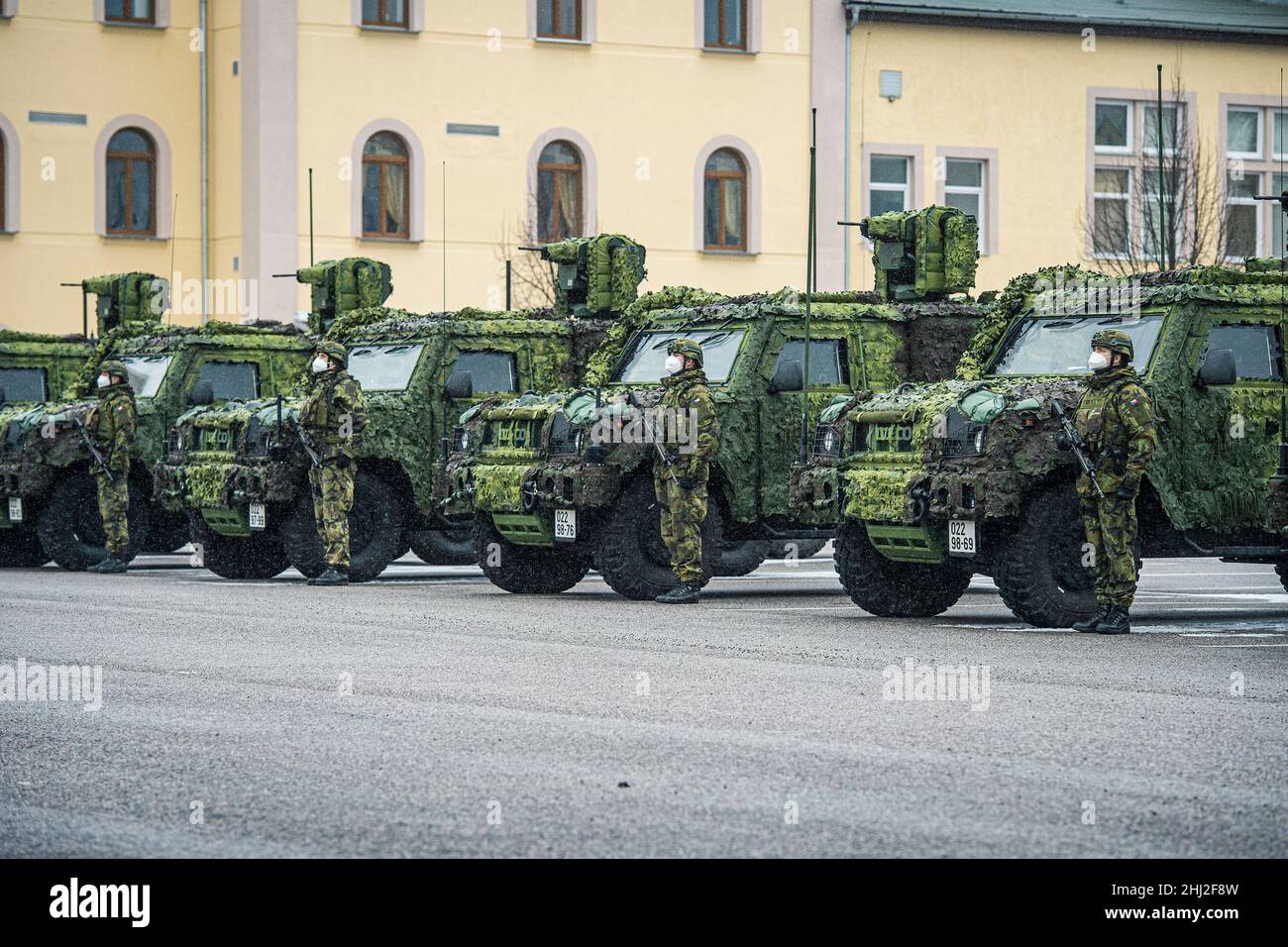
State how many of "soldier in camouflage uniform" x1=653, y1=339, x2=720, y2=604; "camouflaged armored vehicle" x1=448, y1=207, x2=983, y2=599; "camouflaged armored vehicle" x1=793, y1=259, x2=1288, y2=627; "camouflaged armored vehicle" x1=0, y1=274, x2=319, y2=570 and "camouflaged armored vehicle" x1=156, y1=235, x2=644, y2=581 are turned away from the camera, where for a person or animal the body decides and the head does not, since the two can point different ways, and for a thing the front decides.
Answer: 0

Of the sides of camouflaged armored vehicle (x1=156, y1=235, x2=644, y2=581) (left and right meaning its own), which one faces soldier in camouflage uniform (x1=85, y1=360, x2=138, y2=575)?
right

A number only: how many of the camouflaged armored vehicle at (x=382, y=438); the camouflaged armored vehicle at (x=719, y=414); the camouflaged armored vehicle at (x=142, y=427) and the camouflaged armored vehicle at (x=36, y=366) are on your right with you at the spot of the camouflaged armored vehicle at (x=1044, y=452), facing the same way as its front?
4

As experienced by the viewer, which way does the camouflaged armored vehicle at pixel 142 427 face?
facing the viewer and to the left of the viewer

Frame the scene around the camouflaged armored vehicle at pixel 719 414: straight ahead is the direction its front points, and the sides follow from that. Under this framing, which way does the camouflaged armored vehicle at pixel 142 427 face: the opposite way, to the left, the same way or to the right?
the same way

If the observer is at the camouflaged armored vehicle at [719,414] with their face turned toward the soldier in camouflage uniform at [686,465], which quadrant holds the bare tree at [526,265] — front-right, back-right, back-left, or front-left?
back-right

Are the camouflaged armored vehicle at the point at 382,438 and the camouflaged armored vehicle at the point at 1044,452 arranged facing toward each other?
no

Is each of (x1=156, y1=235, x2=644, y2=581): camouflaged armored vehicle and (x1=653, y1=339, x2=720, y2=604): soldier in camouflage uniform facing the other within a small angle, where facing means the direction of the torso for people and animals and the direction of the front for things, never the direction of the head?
no

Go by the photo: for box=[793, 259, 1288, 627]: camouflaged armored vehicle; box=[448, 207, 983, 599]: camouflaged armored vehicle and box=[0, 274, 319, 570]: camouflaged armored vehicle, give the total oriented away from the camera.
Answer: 0

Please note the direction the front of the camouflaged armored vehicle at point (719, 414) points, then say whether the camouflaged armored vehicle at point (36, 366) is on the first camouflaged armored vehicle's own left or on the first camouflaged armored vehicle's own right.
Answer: on the first camouflaged armored vehicle's own right

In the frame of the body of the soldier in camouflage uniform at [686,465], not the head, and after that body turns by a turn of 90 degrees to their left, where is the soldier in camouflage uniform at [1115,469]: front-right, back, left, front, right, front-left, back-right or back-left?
front-left

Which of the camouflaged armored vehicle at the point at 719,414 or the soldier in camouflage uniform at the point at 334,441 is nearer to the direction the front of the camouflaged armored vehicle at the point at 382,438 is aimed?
the soldier in camouflage uniform

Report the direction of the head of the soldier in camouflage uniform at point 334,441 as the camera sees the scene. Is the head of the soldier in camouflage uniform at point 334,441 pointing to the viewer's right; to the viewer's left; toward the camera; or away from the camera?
to the viewer's left

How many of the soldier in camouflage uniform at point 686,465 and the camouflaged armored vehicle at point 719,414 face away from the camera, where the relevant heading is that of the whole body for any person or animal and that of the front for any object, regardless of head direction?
0

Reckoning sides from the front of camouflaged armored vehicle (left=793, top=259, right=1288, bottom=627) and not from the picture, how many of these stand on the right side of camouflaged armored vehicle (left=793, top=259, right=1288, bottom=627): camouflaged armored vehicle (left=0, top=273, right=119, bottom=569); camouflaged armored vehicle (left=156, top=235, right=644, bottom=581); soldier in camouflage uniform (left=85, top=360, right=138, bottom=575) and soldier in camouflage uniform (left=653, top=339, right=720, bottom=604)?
4

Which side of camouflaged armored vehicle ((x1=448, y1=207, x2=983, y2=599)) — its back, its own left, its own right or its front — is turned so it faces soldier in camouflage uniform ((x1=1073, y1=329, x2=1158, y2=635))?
left

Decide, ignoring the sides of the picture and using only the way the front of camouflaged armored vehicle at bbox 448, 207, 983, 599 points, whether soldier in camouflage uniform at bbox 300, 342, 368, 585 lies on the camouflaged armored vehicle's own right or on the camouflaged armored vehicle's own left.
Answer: on the camouflaged armored vehicle's own right

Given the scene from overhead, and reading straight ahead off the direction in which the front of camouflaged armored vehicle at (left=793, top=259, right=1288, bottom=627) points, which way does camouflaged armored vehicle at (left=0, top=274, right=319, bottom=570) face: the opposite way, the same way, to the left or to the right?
the same way

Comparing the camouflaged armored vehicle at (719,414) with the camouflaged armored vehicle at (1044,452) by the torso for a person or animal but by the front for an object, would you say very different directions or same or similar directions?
same or similar directions
